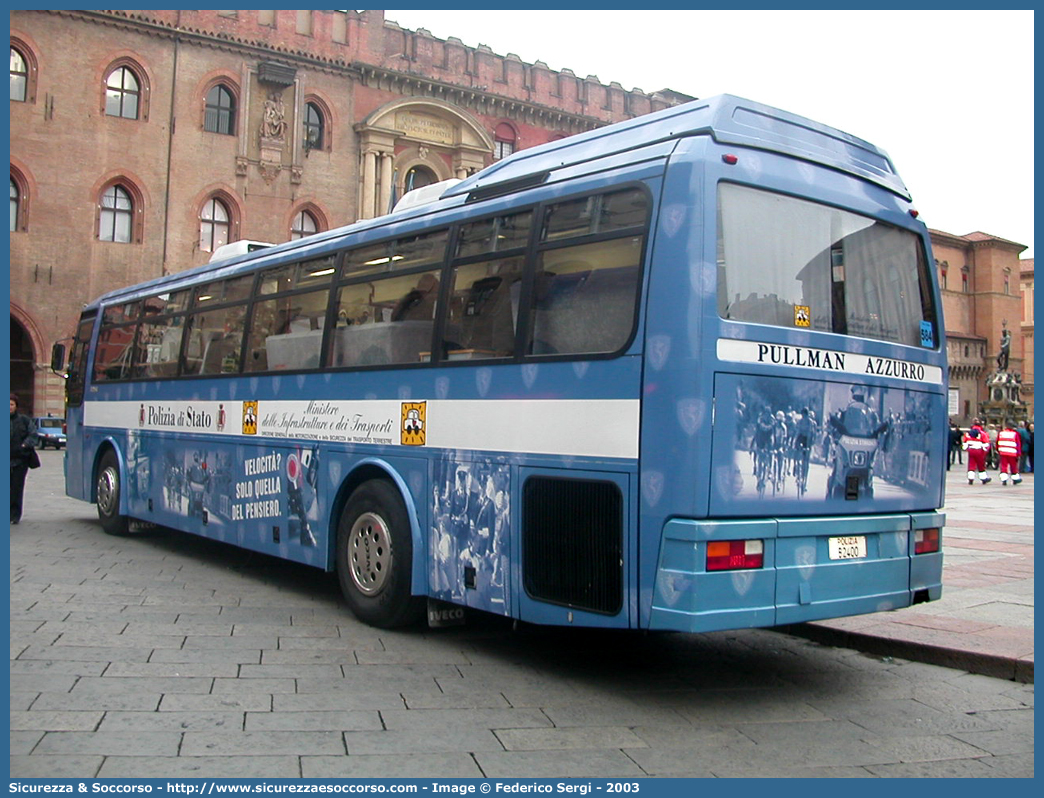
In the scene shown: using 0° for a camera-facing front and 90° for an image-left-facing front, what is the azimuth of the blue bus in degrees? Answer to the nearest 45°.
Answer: approximately 135°

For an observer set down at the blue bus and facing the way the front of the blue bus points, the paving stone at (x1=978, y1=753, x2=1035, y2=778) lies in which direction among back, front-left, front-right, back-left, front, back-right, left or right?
back

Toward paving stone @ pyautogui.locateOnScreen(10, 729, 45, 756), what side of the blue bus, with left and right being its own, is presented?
left

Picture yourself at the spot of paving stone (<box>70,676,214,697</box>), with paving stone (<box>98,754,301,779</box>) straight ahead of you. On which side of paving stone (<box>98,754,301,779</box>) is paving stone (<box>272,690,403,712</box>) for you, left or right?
left

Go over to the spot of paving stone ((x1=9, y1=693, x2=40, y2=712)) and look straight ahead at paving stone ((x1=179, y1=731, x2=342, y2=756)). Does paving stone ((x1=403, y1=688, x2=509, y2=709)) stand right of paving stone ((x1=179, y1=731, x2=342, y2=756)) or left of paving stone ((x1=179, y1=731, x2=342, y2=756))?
left

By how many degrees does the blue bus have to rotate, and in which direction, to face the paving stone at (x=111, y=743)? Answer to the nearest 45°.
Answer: approximately 90° to its left

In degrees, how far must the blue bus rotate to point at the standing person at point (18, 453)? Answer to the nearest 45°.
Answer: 0° — it already faces them

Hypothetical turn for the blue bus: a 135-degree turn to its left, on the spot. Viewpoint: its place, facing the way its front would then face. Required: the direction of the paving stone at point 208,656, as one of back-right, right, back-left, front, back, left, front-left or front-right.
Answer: front

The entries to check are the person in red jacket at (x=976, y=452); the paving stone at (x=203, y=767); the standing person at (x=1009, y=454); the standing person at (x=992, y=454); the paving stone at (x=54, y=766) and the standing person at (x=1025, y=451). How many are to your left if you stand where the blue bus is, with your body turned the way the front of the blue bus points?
2

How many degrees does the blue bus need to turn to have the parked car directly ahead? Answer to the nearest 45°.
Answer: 0° — it already faces it

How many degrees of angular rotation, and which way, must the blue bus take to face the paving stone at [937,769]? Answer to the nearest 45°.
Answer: approximately 180°

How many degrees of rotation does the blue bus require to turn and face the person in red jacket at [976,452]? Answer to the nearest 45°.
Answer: approximately 90° to its right
